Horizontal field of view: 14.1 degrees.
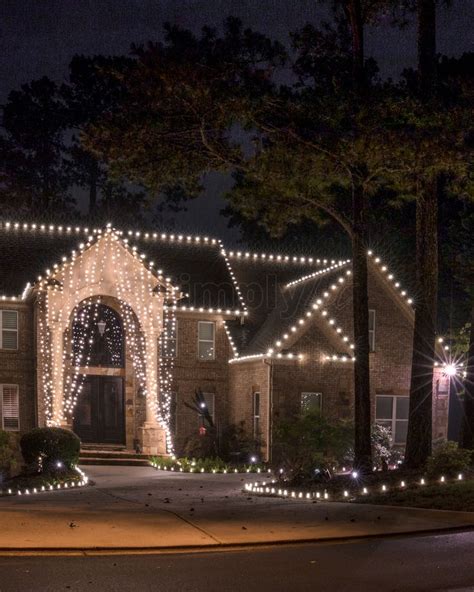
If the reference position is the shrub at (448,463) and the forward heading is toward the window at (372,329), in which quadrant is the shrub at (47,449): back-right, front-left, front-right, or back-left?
front-left

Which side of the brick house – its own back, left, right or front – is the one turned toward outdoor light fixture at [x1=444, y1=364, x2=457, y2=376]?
left

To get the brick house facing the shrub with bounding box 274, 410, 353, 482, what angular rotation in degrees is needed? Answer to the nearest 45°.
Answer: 0° — it already faces it

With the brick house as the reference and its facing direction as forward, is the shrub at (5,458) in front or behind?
in front

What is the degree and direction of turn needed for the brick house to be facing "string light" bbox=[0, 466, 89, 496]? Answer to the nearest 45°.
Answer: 0° — it already faces it

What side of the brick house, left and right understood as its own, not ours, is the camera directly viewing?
front

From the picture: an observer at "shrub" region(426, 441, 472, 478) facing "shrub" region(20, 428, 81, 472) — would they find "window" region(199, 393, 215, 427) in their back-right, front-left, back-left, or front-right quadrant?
front-right

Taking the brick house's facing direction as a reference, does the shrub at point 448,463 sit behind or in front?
in front
